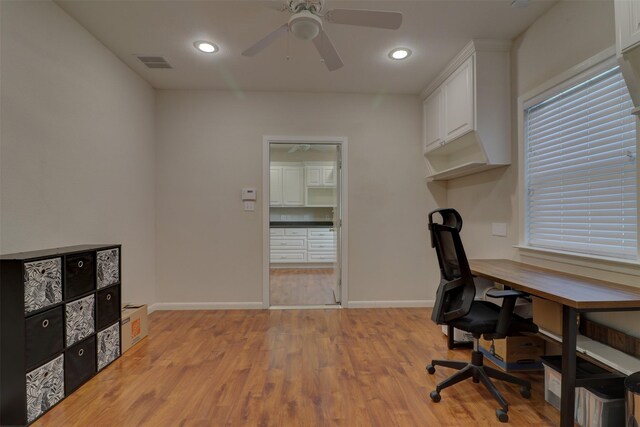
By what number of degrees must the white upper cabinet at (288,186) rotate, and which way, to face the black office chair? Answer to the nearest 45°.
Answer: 0° — it already faces it

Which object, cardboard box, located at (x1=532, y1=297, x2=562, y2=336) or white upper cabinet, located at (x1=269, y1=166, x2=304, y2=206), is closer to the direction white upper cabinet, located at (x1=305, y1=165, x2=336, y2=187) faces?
the cardboard box

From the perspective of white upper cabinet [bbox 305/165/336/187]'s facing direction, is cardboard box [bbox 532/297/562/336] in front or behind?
in front

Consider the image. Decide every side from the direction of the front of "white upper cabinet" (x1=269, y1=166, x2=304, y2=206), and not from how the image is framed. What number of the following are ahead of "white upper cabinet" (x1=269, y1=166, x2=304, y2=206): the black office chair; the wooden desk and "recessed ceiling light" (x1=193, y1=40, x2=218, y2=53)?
3

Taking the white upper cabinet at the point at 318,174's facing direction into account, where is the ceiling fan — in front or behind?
in front

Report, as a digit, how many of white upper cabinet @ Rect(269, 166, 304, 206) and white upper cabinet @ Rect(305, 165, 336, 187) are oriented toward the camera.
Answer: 2

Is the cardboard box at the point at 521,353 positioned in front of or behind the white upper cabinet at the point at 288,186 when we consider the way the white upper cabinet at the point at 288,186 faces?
in front

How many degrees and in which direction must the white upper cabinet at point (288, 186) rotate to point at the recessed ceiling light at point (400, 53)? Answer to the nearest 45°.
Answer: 0° — it already faces it

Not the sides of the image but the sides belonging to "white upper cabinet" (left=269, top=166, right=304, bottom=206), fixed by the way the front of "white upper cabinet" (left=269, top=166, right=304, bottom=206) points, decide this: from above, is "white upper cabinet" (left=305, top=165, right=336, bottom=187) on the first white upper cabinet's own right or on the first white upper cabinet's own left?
on the first white upper cabinet's own left

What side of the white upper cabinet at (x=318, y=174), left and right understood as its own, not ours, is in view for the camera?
front

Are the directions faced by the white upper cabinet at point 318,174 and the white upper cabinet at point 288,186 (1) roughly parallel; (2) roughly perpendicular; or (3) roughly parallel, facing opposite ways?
roughly parallel

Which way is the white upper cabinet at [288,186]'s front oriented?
toward the camera

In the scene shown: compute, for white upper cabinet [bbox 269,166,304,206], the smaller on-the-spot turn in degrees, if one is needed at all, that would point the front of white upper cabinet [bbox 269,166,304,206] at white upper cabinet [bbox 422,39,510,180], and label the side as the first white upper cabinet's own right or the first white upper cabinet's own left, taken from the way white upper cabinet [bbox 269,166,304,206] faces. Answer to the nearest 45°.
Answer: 0° — it already faces it
